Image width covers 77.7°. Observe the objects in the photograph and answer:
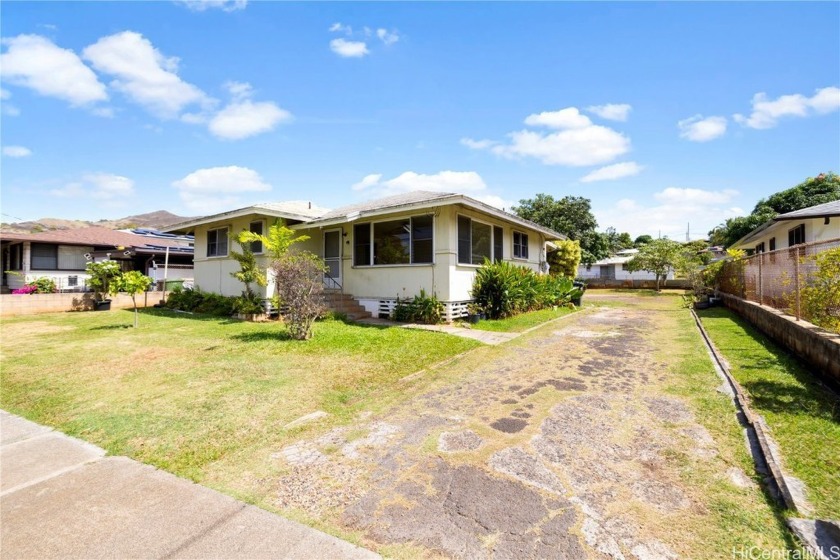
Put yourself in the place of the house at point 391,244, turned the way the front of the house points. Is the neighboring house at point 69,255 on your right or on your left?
on your right

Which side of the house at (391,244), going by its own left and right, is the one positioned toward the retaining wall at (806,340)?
left

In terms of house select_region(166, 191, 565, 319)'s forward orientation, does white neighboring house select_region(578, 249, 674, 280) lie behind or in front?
behind

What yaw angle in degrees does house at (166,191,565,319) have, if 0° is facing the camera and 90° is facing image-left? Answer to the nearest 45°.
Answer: approximately 45°

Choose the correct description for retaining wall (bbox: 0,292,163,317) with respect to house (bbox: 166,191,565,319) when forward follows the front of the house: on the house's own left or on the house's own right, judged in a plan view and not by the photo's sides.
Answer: on the house's own right

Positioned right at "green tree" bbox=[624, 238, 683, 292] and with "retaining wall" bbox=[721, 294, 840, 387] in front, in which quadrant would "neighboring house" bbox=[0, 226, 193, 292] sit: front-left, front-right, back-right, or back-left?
front-right

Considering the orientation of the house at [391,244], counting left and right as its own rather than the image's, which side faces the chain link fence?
left

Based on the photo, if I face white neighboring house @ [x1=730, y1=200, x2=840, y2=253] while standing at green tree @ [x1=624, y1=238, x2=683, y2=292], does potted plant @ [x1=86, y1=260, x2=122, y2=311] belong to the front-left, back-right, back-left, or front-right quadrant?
front-right

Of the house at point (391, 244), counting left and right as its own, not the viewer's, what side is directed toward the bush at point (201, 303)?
right

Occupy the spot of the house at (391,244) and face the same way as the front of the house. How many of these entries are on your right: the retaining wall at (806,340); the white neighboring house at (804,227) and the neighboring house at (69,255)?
1
